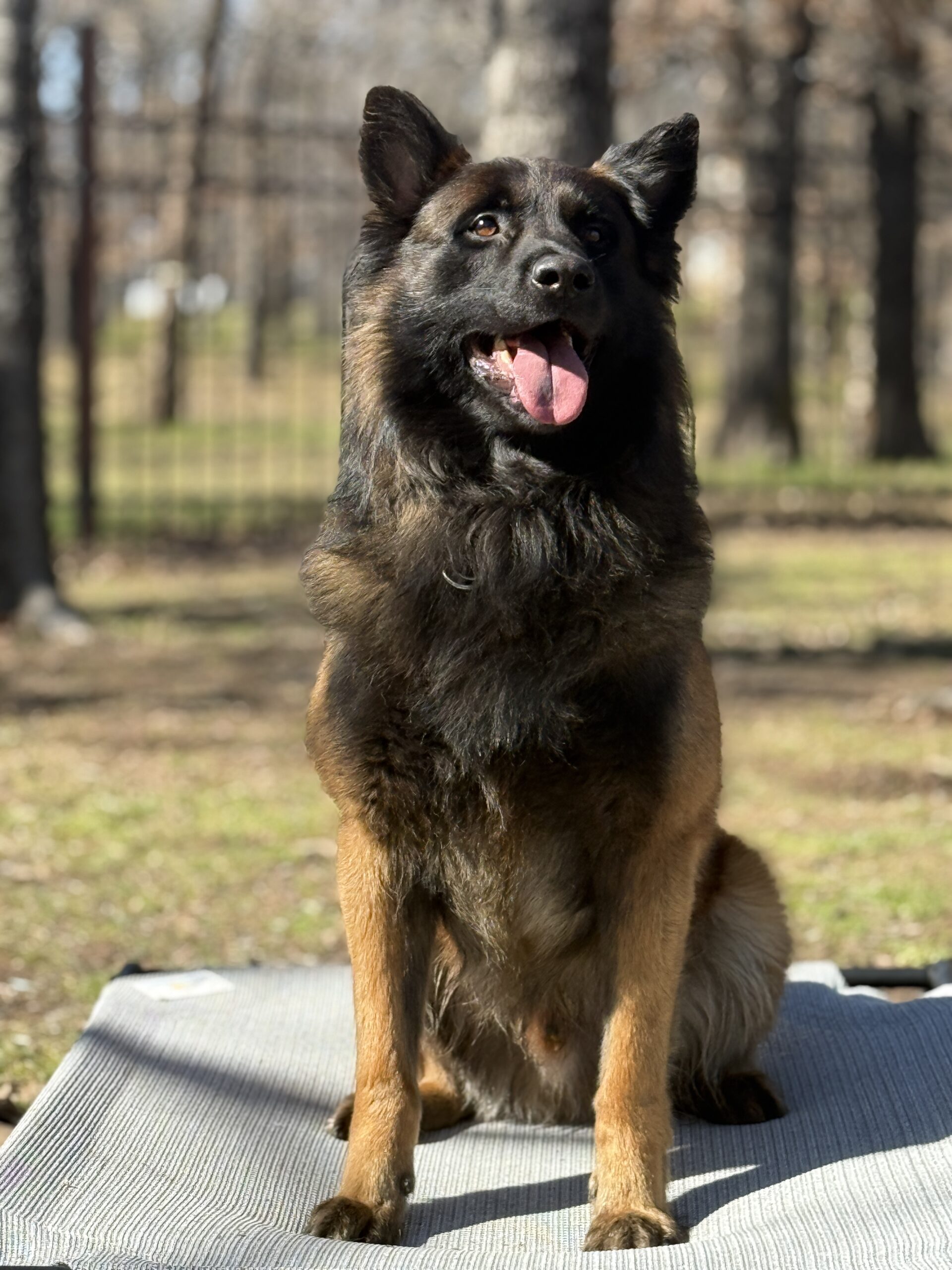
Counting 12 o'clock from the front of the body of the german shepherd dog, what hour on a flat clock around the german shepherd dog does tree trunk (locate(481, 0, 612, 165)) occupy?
The tree trunk is roughly at 6 o'clock from the german shepherd dog.

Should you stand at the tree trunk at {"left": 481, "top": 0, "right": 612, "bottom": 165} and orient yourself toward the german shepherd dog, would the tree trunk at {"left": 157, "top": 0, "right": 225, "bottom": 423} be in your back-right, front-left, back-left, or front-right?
back-right

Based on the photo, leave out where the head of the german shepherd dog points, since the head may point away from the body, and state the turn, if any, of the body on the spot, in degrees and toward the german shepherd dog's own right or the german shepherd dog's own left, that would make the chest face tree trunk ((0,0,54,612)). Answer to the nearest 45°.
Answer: approximately 135° to the german shepherd dog's own right

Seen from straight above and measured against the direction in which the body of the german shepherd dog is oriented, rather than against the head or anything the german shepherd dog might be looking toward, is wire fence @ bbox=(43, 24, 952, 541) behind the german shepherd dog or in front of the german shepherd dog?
behind

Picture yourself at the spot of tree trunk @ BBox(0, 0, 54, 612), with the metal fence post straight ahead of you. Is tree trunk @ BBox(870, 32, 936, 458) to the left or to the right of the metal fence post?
right

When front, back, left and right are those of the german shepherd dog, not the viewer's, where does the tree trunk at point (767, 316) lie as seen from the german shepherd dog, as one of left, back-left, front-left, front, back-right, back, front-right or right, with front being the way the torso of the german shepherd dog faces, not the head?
back

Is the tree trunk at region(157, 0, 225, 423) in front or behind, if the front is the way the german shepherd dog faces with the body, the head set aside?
behind

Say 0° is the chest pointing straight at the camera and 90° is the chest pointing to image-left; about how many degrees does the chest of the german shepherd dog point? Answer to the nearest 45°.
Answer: approximately 0°
